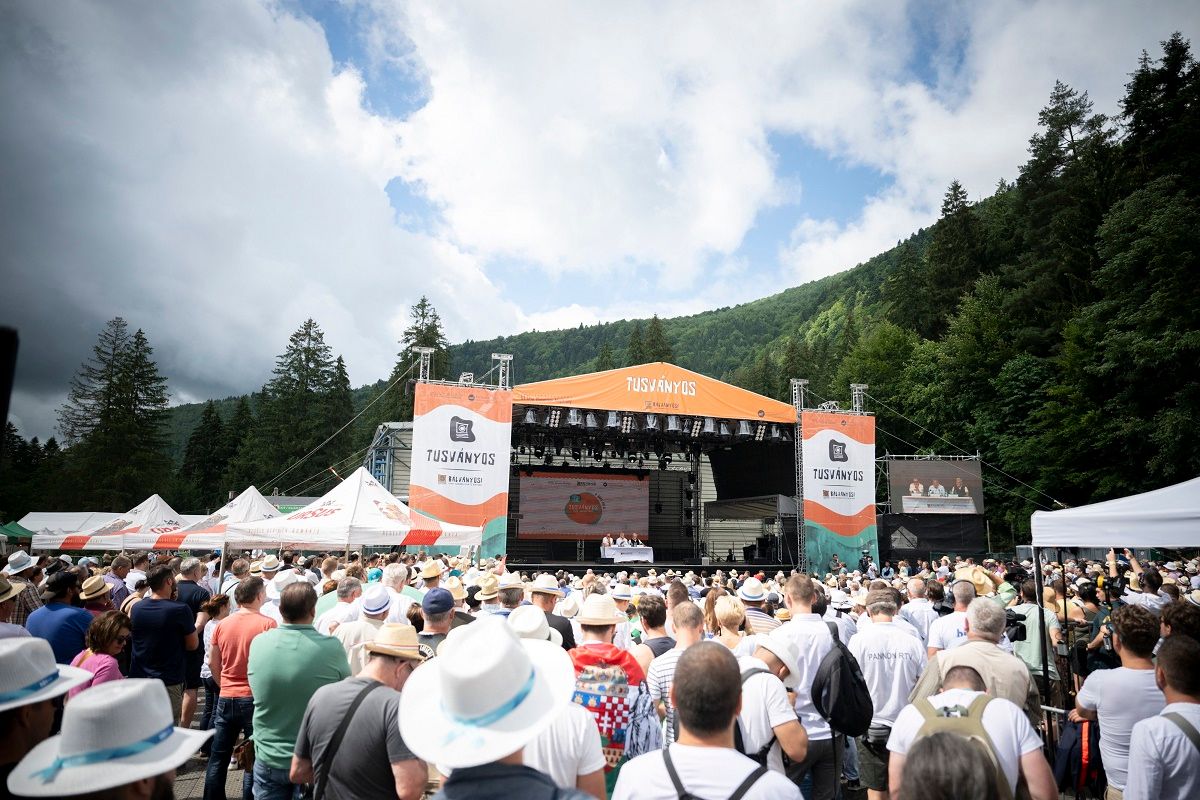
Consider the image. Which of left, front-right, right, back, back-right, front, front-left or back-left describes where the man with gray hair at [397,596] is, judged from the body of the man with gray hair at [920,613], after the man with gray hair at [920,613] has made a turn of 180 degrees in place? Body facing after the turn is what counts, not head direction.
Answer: front-right

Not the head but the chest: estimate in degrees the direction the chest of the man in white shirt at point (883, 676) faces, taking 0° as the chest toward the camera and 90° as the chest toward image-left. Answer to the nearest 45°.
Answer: approximately 180°

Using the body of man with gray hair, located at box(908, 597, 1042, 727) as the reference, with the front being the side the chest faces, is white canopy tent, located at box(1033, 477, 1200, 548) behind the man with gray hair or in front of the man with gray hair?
in front

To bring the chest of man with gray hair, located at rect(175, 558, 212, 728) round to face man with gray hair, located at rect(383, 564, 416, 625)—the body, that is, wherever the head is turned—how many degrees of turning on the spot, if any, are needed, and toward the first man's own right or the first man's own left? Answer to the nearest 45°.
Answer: approximately 90° to the first man's own right

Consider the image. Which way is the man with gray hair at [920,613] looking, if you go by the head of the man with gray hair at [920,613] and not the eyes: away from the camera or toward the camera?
away from the camera

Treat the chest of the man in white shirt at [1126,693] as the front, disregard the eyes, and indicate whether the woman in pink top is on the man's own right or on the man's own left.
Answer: on the man's own left

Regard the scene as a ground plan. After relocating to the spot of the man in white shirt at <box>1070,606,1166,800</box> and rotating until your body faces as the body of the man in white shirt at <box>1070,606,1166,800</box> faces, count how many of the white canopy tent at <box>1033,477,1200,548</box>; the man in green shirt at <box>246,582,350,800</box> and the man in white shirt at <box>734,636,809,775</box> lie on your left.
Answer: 2

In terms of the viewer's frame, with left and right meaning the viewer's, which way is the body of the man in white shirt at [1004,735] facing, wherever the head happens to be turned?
facing away from the viewer

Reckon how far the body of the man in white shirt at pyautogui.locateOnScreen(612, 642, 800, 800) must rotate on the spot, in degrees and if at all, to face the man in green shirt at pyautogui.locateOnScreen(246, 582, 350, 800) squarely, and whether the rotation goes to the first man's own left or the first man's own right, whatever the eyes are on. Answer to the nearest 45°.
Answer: approximately 45° to the first man's own left

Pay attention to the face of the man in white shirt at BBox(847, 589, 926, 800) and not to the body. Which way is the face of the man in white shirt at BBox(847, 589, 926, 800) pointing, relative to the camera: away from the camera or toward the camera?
away from the camera

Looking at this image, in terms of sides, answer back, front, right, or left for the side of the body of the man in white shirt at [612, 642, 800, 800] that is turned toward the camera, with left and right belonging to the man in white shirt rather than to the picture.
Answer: back

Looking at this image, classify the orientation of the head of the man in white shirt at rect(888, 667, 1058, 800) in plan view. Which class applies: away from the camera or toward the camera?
away from the camera

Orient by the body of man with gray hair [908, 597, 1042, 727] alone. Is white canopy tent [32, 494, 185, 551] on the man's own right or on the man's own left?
on the man's own left

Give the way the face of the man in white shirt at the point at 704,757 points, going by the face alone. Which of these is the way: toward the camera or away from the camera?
away from the camera

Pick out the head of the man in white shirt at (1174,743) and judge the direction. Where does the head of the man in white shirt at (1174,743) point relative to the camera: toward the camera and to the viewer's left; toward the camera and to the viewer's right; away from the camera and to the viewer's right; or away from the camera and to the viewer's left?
away from the camera and to the viewer's left

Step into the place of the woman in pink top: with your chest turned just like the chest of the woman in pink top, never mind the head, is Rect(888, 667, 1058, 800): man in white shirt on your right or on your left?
on your right

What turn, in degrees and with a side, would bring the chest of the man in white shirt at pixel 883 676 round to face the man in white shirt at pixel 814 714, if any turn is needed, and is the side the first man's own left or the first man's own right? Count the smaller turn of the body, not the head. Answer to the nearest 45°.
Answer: approximately 135° to the first man's own left

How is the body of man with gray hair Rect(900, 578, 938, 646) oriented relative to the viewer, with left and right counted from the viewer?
facing away from the viewer
